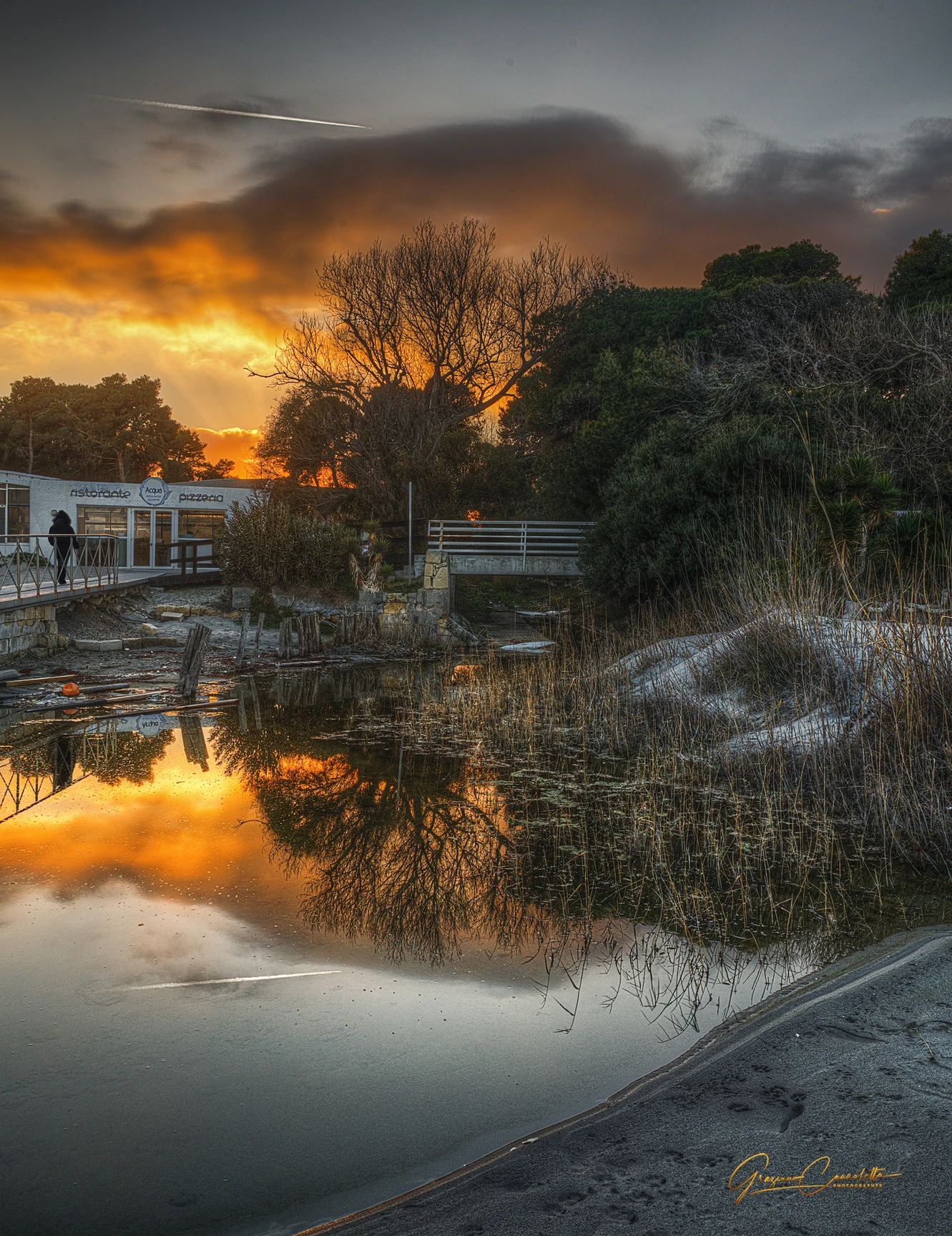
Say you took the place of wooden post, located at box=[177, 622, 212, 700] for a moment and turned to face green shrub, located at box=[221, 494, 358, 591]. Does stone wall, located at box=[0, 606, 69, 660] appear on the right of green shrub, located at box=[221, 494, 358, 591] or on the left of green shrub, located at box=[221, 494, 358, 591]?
left

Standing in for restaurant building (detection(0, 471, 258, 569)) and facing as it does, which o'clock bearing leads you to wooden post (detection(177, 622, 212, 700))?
The wooden post is roughly at 12 o'clock from the restaurant building.

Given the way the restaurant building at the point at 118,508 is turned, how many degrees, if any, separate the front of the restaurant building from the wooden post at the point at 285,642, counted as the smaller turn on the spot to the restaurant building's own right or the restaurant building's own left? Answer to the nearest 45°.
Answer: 0° — it already faces it

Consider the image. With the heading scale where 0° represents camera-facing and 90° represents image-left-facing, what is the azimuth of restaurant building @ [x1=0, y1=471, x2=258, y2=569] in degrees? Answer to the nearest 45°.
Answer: approximately 0°
